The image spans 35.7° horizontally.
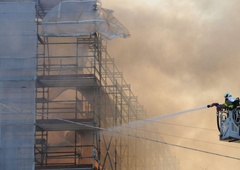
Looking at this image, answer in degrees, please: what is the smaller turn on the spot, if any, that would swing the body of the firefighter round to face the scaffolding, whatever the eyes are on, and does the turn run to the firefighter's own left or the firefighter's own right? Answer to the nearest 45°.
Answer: approximately 45° to the firefighter's own right

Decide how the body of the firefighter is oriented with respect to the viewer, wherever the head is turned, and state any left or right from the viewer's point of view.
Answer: facing to the left of the viewer
